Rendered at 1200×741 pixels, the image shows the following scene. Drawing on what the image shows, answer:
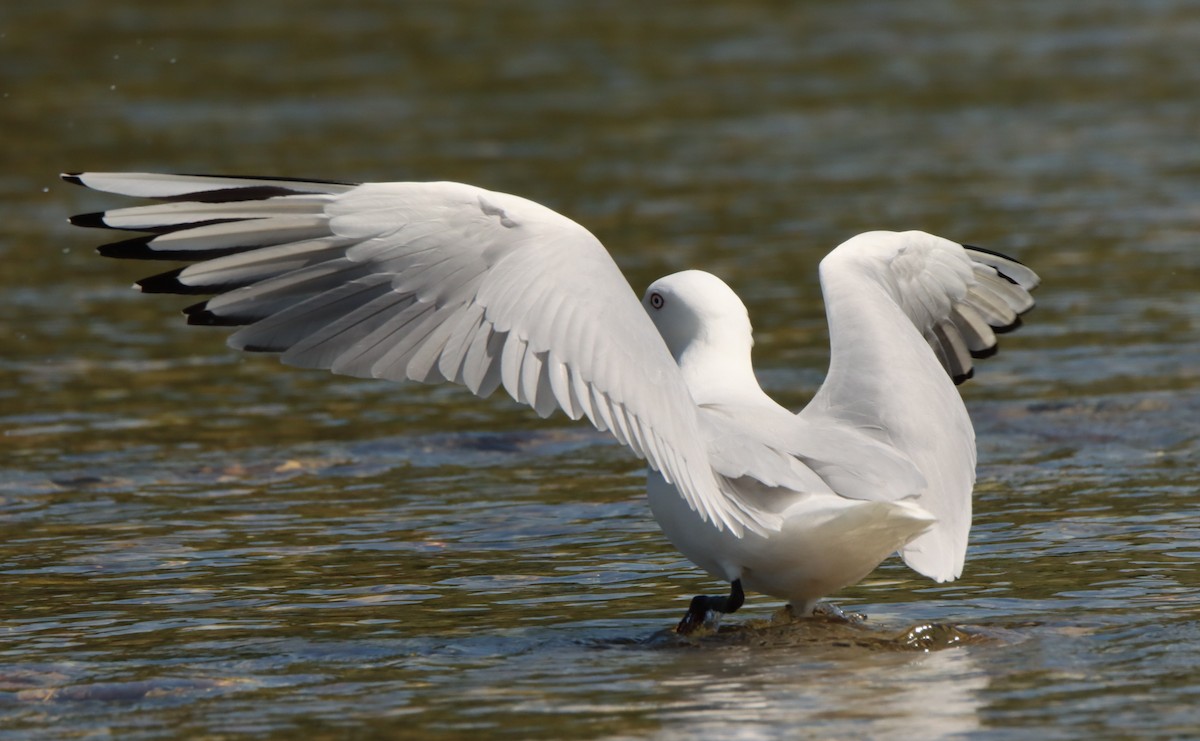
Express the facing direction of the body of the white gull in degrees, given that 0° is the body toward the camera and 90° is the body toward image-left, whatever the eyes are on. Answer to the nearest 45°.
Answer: approximately 135°
